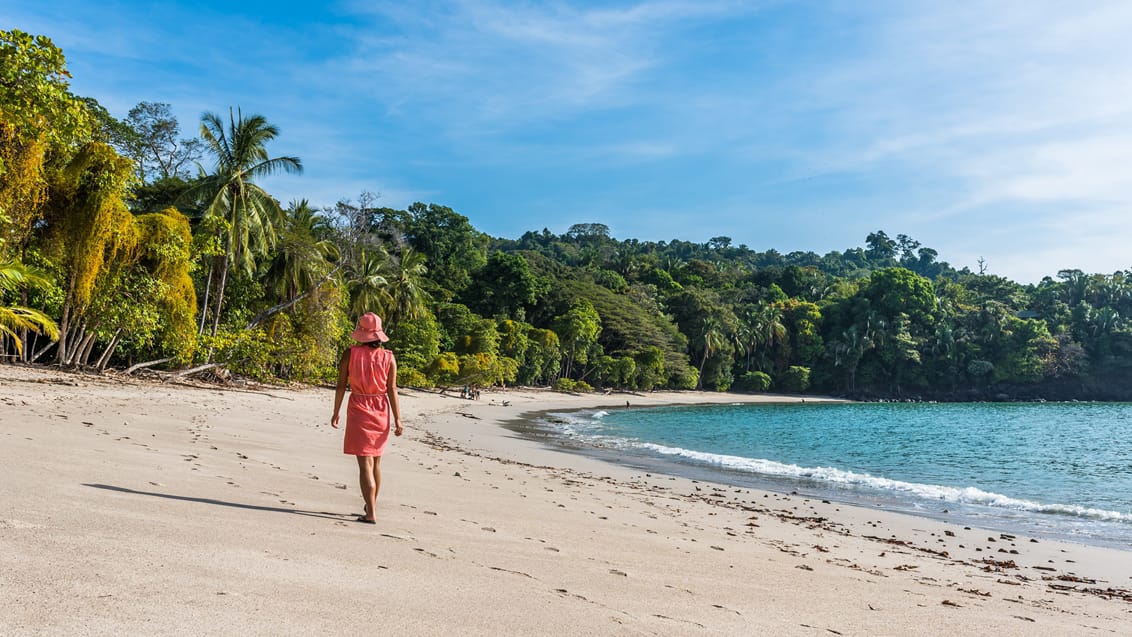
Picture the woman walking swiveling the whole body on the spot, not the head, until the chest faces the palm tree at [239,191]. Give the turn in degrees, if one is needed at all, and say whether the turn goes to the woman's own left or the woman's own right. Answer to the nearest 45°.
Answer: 0° — they already face it

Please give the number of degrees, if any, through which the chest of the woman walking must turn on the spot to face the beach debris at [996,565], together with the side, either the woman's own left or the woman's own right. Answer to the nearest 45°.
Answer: approximately 90° to the woman's own right

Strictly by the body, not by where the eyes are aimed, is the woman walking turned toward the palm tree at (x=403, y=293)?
yes

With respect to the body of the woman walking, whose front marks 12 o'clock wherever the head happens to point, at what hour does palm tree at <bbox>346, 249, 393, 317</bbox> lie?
The palm tree is roughly at 12 o'clock from the woman walking.

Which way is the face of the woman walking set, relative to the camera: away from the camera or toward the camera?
away from the camera

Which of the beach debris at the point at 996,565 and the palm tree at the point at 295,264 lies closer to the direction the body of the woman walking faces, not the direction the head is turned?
the palm tree

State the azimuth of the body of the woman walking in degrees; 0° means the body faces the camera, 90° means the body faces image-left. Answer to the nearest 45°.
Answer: approximately 180°
